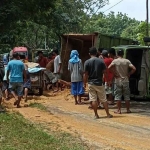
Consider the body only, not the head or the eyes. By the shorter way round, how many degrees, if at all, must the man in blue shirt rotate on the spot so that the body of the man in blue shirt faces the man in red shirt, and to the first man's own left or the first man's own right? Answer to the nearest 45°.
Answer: approximately 90° to the first man's own right

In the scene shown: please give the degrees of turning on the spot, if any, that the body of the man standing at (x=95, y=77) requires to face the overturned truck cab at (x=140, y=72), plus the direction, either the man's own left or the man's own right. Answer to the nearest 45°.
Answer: approximately 45° to the man's own right

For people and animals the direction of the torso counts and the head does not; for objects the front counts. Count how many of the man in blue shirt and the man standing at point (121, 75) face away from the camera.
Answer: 2

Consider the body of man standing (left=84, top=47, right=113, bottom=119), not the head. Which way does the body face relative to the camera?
away from the camera

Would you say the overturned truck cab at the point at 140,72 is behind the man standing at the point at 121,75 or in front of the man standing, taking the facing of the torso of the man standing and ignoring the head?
in front

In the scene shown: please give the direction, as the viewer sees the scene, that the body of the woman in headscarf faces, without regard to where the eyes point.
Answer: away from the camera

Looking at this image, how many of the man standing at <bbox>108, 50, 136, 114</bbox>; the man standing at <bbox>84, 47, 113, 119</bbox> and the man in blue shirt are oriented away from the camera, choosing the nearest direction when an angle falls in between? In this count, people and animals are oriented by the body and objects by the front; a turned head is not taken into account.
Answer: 3

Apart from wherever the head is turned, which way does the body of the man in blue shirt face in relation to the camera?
away from the camera

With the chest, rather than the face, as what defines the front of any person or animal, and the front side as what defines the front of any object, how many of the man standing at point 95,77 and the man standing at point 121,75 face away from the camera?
2

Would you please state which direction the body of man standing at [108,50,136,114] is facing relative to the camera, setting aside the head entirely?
away from the camera

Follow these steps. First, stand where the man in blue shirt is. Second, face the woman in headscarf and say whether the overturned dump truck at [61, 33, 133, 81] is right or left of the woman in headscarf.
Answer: left

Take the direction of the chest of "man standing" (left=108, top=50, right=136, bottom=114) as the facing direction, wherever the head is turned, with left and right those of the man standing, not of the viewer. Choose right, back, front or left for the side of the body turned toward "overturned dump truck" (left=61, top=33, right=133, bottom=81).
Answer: front

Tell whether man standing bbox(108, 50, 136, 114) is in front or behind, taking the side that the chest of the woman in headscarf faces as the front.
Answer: behind

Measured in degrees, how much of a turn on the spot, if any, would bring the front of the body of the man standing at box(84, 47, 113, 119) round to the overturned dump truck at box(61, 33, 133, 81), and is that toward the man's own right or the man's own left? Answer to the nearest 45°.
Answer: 0° — they already face it

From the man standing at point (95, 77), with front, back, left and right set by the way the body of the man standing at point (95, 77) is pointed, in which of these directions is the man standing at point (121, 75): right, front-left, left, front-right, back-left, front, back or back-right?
front-right
